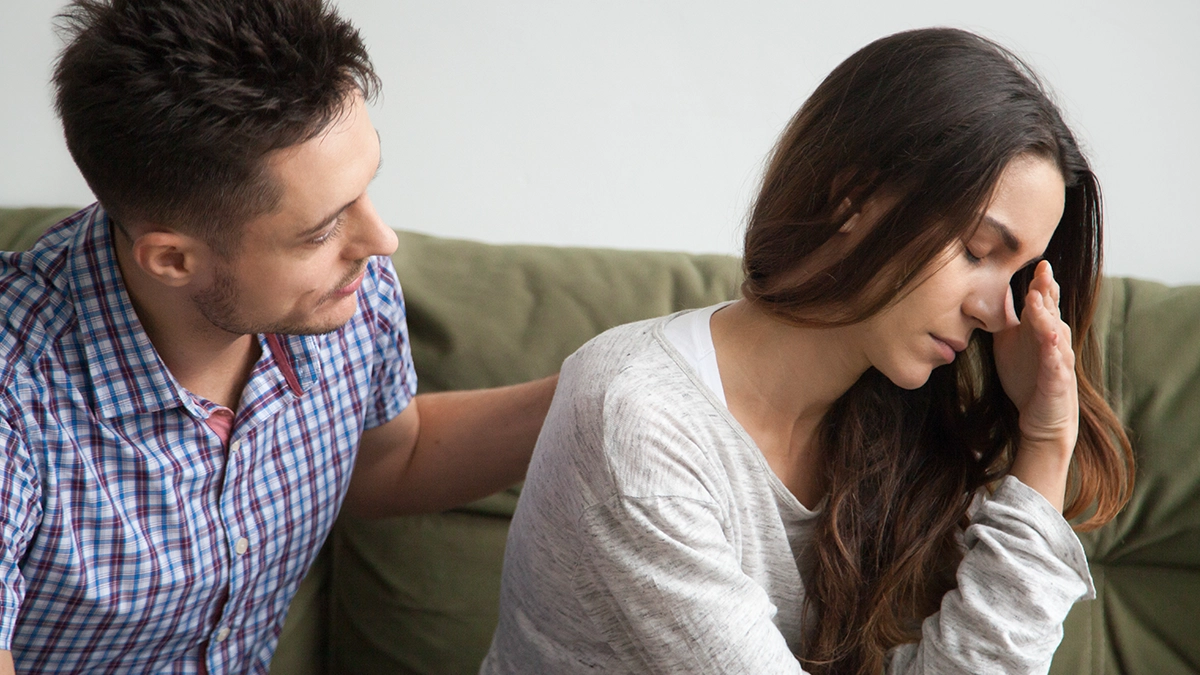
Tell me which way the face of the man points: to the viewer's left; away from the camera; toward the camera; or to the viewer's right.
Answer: to the viewer's right

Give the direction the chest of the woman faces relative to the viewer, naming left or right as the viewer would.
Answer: facing the viewer and to the right of the viewer

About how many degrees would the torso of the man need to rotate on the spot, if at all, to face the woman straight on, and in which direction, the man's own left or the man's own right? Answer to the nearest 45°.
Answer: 0° — they already face them

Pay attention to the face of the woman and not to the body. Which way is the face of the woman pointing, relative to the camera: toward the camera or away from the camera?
toward the camera

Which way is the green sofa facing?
toward the camera
